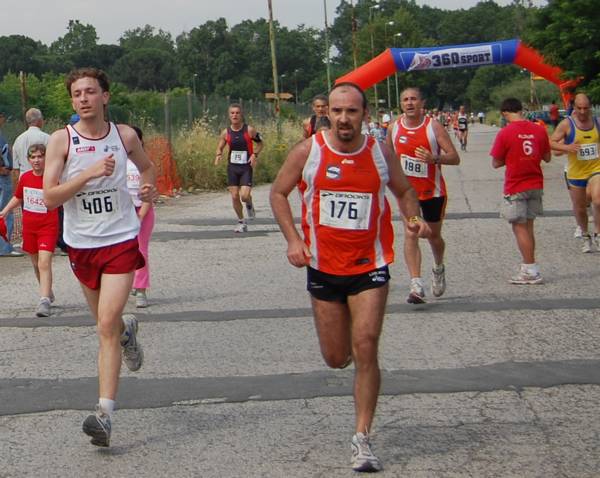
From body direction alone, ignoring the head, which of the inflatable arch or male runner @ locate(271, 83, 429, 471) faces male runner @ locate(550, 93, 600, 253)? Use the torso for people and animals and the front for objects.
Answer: the inflatable arch

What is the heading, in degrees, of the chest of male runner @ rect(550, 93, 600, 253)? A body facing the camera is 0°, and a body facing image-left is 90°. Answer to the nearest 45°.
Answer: approximately 0°

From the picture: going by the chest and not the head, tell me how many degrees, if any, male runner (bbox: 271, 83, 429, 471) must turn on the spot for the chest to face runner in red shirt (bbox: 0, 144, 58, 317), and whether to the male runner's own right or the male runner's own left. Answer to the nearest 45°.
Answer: approximately 135° to the male runner's own right

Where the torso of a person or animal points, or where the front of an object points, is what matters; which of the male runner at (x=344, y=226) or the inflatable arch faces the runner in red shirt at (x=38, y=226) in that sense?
the inflatable arch

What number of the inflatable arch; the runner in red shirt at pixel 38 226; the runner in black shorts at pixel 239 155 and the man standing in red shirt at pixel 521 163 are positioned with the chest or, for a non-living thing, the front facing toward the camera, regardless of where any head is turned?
3

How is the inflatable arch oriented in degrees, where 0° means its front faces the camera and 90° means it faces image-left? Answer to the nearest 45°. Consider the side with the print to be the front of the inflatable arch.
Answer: approximately 0°
